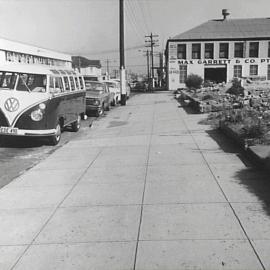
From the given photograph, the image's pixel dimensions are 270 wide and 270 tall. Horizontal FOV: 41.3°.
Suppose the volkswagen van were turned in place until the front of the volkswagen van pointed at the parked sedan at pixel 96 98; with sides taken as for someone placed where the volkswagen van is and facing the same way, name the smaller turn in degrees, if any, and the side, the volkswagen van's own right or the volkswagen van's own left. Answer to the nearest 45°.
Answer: approximately 135° to the volkswagen van's own right

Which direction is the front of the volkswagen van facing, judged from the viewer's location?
facing the viewer and to the left of the viewer

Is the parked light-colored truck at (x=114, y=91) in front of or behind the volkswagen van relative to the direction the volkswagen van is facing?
behind

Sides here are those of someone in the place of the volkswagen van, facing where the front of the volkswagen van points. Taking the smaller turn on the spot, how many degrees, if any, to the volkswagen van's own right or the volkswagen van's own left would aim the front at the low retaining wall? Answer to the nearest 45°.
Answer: approximately 90° to the volkswagen van's own left

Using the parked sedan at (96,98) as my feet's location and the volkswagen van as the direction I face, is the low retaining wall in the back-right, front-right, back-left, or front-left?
front-left
